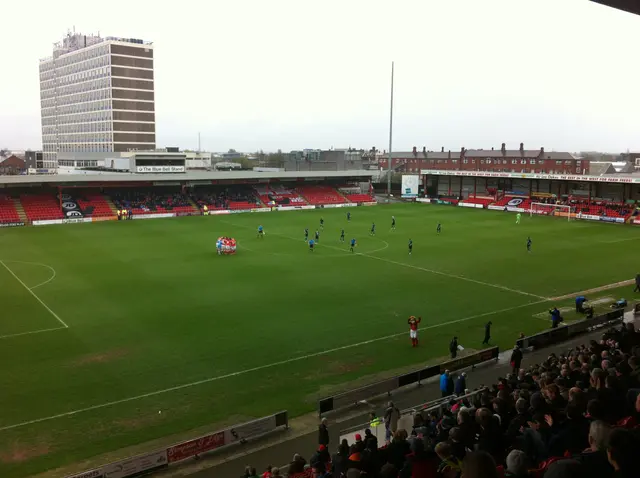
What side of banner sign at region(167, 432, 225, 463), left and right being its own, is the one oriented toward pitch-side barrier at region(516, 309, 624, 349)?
left

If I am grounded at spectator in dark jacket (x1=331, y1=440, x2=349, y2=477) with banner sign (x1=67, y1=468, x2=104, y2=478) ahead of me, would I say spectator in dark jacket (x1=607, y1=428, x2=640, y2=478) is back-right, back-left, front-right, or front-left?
back-left

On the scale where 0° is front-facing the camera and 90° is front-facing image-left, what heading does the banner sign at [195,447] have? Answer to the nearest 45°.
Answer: approximately 315°

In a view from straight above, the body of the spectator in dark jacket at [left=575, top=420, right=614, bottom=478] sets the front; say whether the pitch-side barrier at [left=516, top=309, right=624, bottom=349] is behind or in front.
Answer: in front

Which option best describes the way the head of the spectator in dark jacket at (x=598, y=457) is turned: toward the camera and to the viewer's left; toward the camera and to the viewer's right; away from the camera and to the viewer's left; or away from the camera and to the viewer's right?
away from the camera and to the viewer's left

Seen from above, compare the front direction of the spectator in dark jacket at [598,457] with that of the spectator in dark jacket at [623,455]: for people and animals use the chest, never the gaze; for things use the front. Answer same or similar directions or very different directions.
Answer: same or similar directions

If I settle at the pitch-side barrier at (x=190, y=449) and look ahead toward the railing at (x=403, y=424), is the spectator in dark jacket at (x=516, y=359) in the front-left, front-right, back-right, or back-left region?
front-left

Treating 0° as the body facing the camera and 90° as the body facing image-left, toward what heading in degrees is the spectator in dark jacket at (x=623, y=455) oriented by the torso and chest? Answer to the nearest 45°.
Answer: approximately 135°

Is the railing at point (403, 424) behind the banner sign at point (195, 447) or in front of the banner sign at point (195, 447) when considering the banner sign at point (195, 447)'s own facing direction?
in front

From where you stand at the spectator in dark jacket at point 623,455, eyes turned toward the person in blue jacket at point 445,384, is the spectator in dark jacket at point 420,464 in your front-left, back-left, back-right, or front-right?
front-left

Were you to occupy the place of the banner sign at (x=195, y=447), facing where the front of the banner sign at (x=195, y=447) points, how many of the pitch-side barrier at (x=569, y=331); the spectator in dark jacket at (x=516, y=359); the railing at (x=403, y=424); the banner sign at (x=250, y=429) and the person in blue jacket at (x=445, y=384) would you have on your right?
0

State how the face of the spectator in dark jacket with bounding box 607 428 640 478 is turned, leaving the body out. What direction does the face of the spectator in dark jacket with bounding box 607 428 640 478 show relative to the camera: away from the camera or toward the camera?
away from the camera

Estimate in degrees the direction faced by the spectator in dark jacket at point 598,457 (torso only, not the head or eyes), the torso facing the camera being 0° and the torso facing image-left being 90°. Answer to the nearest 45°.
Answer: approximately 135°

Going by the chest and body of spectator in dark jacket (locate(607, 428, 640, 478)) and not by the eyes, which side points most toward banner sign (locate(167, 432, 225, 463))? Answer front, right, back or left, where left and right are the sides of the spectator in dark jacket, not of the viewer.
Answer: front
